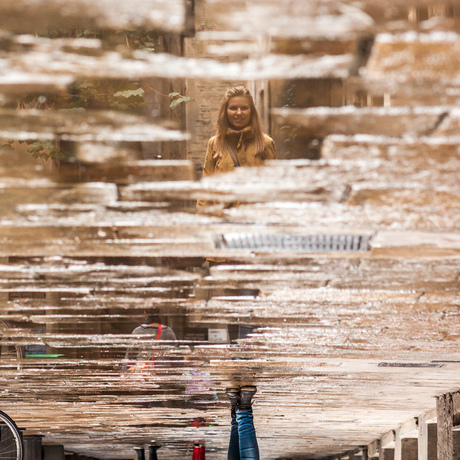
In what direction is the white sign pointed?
toward the camera
